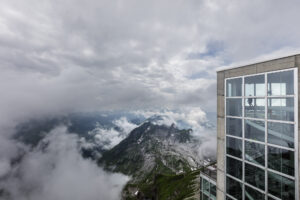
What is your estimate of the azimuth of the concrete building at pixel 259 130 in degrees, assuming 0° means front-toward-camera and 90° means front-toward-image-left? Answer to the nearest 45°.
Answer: approximately 45°

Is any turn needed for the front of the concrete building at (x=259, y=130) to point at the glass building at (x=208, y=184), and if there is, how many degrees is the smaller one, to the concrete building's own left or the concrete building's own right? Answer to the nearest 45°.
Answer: approximately 90° to the concrete building's own right
